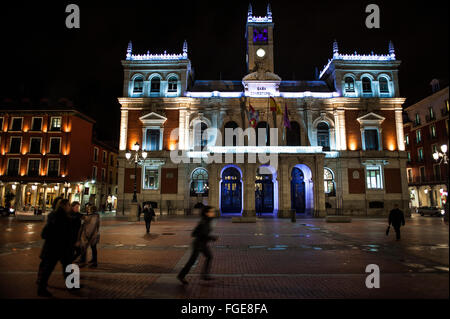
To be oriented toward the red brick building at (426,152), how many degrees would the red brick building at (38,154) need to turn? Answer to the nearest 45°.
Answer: approximately 45° to its left

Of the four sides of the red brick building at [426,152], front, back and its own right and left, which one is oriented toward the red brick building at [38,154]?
front

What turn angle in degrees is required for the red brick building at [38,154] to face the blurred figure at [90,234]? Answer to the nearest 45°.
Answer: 0° — it already faces them

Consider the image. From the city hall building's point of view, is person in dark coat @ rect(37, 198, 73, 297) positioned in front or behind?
in front

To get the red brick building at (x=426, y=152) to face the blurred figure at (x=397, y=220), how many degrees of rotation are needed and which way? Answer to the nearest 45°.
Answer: approximately 45° to its left

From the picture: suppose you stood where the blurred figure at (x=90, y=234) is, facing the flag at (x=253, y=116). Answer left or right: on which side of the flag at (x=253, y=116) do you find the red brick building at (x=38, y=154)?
left

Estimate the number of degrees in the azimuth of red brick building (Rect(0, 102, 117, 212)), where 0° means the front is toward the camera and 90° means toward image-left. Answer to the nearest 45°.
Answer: approximately 0°

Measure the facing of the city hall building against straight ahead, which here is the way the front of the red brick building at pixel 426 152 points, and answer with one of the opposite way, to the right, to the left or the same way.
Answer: to the left

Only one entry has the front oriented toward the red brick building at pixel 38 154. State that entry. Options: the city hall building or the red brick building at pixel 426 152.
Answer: the red brick building at pixel 426 152

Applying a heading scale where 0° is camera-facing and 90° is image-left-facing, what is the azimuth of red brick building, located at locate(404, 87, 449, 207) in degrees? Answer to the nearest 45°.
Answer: approximately 45°
